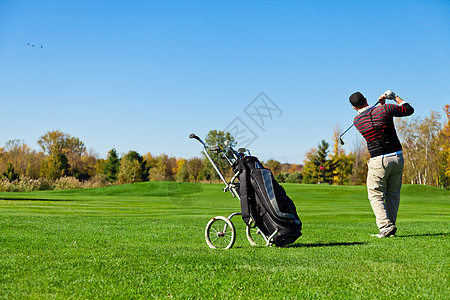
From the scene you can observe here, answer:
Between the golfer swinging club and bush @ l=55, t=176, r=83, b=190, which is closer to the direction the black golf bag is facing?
the golfer swinging club

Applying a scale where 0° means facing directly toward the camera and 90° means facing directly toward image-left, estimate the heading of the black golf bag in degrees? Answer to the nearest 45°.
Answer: approximately 315°

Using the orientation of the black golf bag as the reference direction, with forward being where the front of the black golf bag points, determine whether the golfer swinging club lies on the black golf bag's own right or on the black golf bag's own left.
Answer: on the black golf bag's own left

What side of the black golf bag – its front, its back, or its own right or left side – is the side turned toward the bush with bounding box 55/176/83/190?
back

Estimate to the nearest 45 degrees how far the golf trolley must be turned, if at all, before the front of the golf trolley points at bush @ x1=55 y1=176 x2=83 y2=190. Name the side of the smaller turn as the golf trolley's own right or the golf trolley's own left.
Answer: approximately 90° to the golf trolley's own right

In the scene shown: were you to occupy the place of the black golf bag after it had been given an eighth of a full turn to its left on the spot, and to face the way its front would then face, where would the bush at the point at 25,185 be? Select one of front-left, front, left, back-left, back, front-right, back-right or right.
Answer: back-left
